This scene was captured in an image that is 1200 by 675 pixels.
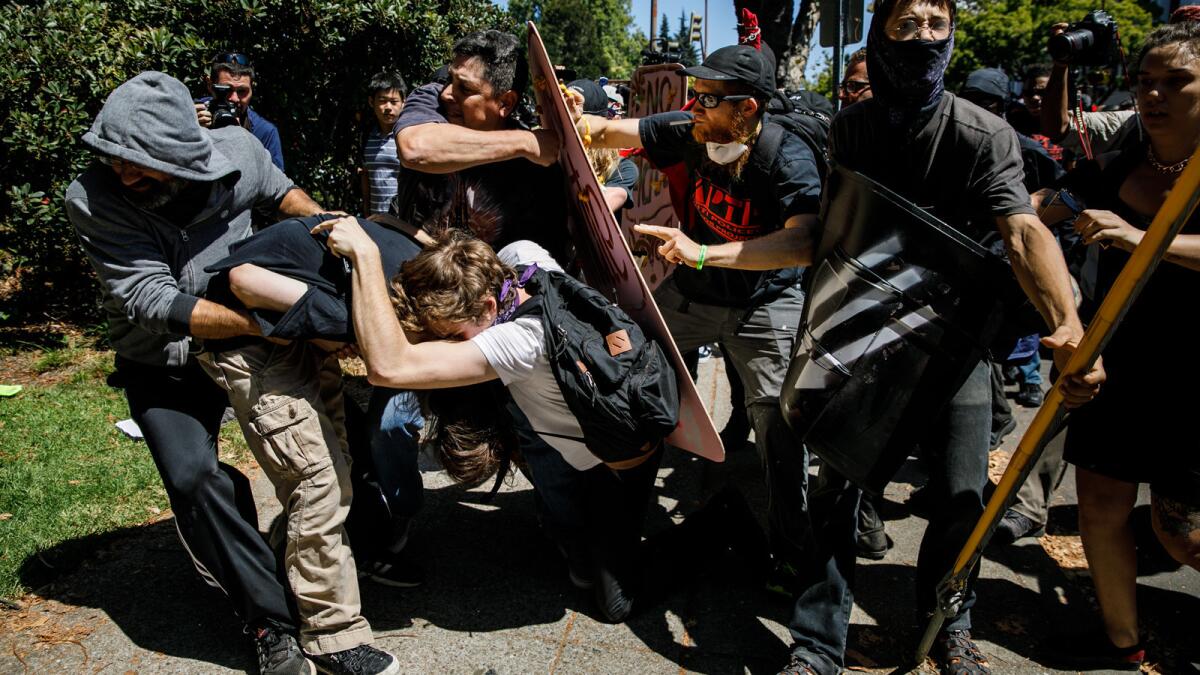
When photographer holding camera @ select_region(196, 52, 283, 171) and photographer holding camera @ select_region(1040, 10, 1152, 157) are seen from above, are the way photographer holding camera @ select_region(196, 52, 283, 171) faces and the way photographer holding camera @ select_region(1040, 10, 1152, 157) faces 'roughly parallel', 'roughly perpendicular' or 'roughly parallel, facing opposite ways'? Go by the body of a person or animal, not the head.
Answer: roughly perpendicular

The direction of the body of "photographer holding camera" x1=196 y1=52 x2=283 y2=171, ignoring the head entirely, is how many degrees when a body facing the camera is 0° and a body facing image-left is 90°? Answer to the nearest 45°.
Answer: approximately 0°

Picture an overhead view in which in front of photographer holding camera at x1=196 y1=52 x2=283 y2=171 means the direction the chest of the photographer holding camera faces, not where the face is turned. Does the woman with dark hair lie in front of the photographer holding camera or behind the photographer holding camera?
in front

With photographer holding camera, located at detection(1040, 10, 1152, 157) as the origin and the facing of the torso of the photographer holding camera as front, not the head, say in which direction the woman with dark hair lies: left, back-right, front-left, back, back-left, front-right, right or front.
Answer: front-left

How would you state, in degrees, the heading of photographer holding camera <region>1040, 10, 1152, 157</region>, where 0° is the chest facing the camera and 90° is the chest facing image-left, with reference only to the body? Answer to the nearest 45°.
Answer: approximately 45°

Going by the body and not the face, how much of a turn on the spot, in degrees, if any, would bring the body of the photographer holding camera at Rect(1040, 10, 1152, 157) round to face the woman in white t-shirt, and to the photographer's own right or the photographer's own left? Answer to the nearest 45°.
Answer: approximately 45° to the photographer's own left

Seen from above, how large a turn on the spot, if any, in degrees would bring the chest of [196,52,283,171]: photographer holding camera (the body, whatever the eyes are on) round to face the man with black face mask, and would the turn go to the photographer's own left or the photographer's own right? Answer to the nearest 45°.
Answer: approximately 45° to the photographer's own left

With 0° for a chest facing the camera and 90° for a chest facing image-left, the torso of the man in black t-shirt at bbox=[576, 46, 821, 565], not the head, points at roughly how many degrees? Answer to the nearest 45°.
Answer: approximately 45°

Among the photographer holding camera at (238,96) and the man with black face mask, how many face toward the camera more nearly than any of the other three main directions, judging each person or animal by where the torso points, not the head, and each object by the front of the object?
2

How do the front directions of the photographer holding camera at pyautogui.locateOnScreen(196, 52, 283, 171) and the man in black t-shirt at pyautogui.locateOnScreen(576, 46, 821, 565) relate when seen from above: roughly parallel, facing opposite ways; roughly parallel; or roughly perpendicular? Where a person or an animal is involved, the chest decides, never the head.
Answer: roughly perpendicular

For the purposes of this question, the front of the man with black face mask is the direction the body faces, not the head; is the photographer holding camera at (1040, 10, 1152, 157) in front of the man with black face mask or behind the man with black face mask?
behind

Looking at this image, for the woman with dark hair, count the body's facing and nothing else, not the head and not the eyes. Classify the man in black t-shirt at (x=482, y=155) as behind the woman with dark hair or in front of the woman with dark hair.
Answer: in front

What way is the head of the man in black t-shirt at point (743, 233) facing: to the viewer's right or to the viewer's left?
to the viewer's left
